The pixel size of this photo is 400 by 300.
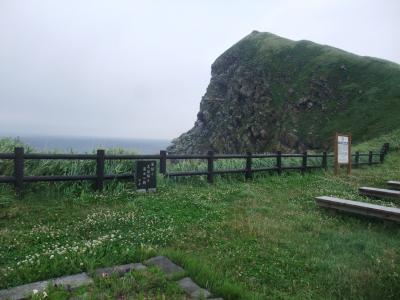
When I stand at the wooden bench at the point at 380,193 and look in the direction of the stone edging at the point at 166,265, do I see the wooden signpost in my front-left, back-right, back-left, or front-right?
back-right

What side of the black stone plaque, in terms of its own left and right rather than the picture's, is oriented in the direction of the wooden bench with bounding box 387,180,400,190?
left

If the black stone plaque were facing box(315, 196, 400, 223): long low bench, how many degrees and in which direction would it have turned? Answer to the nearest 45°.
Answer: approximately 45° to its left

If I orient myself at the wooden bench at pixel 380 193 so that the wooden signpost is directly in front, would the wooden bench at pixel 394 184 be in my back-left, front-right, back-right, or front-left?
front-right

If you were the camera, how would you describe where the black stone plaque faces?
facing the viewer

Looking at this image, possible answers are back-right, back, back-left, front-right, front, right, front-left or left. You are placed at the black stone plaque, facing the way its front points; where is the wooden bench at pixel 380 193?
left

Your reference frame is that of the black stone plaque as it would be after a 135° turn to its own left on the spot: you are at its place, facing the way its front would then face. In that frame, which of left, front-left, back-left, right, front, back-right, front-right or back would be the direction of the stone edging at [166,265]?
back-right

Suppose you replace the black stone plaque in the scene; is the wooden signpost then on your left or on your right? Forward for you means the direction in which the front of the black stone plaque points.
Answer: on your left

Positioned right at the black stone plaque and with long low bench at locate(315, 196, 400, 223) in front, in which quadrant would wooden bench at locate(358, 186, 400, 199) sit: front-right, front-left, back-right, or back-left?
front-left
